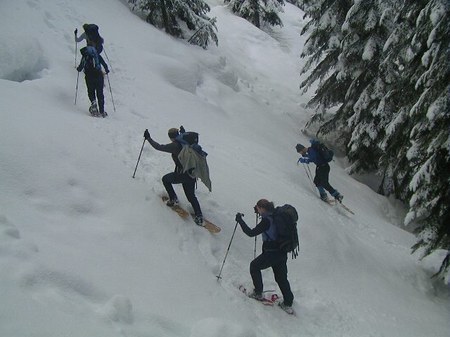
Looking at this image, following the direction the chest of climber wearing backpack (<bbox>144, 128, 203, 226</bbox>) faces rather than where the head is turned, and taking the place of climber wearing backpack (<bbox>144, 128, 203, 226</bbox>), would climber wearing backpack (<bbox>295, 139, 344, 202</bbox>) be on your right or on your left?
on your right

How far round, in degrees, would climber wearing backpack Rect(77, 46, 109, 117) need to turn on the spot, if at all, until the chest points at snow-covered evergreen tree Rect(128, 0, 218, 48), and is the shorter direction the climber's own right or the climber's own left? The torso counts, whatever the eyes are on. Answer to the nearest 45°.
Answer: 0° — they already face it

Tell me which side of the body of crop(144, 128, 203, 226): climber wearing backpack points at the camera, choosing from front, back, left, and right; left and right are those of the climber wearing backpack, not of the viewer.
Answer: left

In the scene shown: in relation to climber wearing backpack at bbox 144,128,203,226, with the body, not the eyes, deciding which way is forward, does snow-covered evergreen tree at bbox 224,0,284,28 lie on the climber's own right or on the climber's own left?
on the climber's own right

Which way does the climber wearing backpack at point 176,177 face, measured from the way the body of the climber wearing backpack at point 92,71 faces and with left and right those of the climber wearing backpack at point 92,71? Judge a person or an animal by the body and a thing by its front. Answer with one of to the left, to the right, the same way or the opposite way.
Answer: to the left

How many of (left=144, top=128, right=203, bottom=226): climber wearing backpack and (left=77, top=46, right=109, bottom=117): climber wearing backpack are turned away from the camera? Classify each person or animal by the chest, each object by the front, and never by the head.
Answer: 1

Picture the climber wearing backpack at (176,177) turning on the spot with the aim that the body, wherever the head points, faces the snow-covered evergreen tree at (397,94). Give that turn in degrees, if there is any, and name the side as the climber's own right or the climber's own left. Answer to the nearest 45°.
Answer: approximately 135° to the climber's own right

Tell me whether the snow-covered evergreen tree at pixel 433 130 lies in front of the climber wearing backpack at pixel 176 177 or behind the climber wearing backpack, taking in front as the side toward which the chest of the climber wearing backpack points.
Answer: behind

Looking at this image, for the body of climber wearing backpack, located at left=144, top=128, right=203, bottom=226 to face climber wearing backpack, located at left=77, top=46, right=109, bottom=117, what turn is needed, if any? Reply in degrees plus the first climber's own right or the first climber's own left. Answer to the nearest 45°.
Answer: approximately 45° to the first climber's own right

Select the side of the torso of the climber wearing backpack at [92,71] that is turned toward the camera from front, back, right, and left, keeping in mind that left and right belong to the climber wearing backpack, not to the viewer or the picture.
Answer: back

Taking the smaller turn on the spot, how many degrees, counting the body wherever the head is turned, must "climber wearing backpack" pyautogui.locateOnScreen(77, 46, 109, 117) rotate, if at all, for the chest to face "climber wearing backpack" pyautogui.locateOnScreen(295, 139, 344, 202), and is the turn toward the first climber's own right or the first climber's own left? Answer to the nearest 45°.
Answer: approximately 90° to the first climber's own right

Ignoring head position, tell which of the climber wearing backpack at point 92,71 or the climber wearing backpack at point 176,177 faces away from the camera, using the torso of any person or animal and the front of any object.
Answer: the climber wearing backpack at point 92,71
